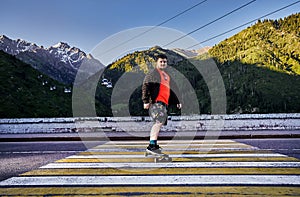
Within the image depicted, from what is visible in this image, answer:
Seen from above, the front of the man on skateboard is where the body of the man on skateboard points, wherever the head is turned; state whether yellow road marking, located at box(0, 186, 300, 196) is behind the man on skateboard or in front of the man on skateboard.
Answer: in front

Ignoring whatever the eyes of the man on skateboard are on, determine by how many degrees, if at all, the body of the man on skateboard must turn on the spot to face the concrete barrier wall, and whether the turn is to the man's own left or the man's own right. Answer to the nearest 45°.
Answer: approximately 135° to the man's own left

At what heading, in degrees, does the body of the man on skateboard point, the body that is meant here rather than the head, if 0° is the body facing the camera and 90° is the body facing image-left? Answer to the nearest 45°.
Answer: approximately 315°
